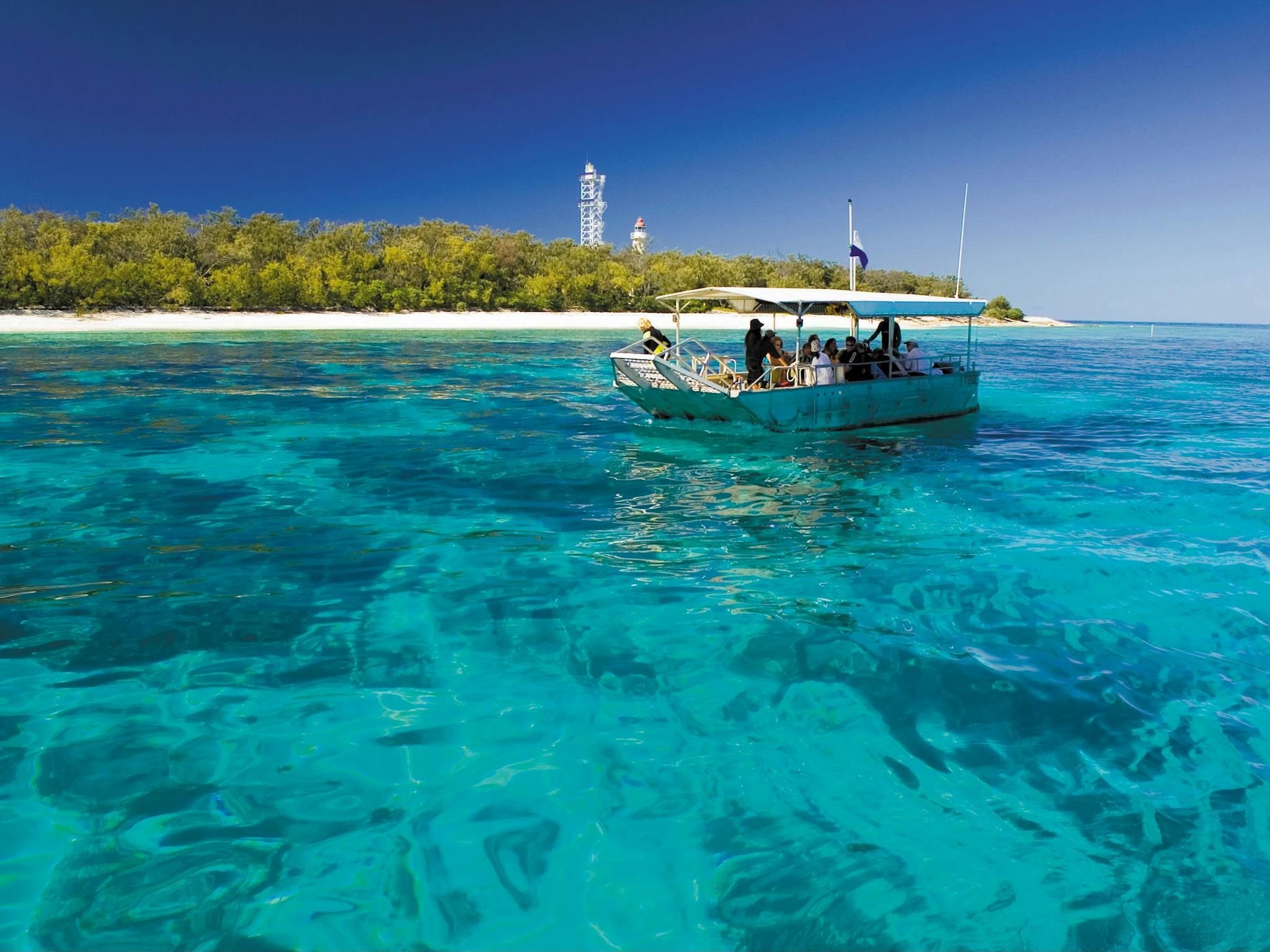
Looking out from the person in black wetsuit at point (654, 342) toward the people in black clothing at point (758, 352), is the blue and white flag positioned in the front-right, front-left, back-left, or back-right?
front-left

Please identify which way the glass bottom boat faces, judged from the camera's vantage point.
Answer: facing the viewer and to the left of the viewer
